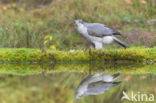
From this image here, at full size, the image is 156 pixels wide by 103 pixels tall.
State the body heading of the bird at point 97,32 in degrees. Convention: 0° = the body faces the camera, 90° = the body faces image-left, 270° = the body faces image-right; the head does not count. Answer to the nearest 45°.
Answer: approximately 90°
